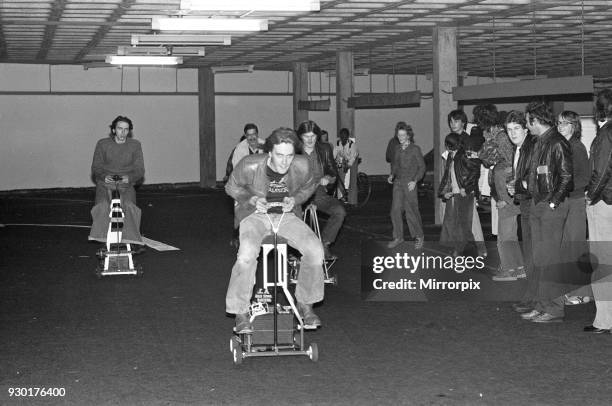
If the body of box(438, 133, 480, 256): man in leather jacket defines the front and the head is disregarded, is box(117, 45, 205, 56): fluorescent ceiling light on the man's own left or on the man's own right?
on the man's own right

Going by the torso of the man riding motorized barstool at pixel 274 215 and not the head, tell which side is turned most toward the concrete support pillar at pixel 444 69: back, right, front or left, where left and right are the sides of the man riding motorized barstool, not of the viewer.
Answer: back

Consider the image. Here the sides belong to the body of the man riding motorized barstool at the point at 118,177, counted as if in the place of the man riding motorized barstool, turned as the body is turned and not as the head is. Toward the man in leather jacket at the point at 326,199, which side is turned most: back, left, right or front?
left

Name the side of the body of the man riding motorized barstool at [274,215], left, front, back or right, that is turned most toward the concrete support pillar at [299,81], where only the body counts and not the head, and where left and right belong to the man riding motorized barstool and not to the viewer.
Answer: back

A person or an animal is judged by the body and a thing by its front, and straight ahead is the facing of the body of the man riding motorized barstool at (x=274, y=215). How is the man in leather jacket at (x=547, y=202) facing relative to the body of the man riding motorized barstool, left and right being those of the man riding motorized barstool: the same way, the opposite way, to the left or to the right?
to the right

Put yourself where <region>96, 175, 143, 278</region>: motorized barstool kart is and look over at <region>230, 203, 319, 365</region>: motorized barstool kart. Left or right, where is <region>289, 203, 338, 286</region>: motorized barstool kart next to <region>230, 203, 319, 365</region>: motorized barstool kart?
left

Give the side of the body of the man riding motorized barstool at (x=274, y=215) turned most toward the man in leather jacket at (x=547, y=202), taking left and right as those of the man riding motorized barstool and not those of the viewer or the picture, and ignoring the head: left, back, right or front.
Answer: left

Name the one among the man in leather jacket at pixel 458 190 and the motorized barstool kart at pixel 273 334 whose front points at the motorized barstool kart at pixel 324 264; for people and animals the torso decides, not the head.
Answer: the man in leather jacket

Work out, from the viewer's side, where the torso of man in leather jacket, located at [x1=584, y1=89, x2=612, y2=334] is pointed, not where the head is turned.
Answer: to the viewer's left

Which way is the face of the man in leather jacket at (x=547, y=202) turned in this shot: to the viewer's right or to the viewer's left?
to the viewer's left

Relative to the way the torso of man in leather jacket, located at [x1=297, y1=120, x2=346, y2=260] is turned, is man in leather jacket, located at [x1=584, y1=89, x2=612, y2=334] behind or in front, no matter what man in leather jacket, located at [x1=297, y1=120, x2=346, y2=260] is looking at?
in front
